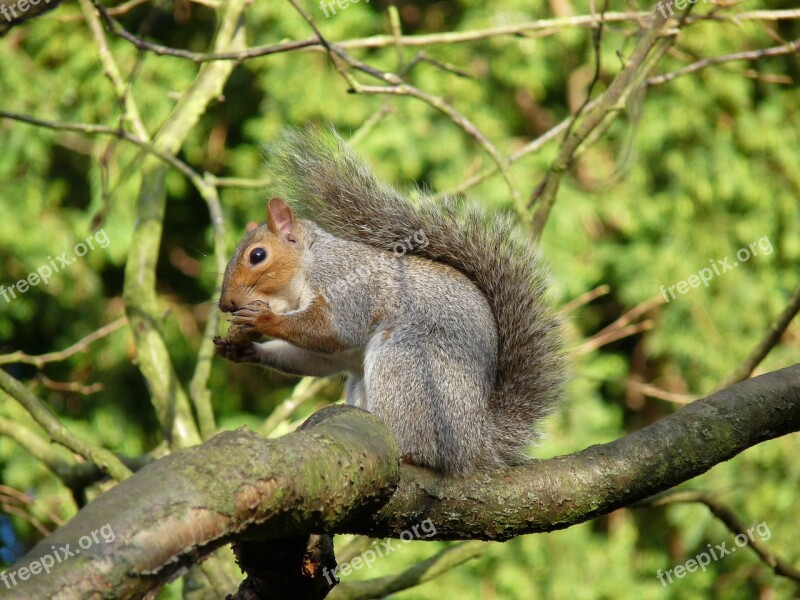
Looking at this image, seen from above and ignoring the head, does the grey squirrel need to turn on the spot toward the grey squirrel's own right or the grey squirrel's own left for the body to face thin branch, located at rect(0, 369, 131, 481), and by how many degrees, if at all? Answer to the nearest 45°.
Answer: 0° — it already faces it

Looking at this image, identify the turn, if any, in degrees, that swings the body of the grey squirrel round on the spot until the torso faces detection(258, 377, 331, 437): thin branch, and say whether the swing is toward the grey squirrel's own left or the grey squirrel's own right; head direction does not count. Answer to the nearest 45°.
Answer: approximately 45° to the grey squirrel's own right

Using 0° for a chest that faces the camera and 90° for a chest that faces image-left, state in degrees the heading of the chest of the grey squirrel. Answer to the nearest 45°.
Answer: approximately 90°

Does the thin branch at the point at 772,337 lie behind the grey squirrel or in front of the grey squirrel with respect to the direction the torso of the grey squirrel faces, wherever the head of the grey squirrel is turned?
behind

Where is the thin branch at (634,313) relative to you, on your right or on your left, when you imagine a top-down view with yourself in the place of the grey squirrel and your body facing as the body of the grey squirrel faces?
on your right
